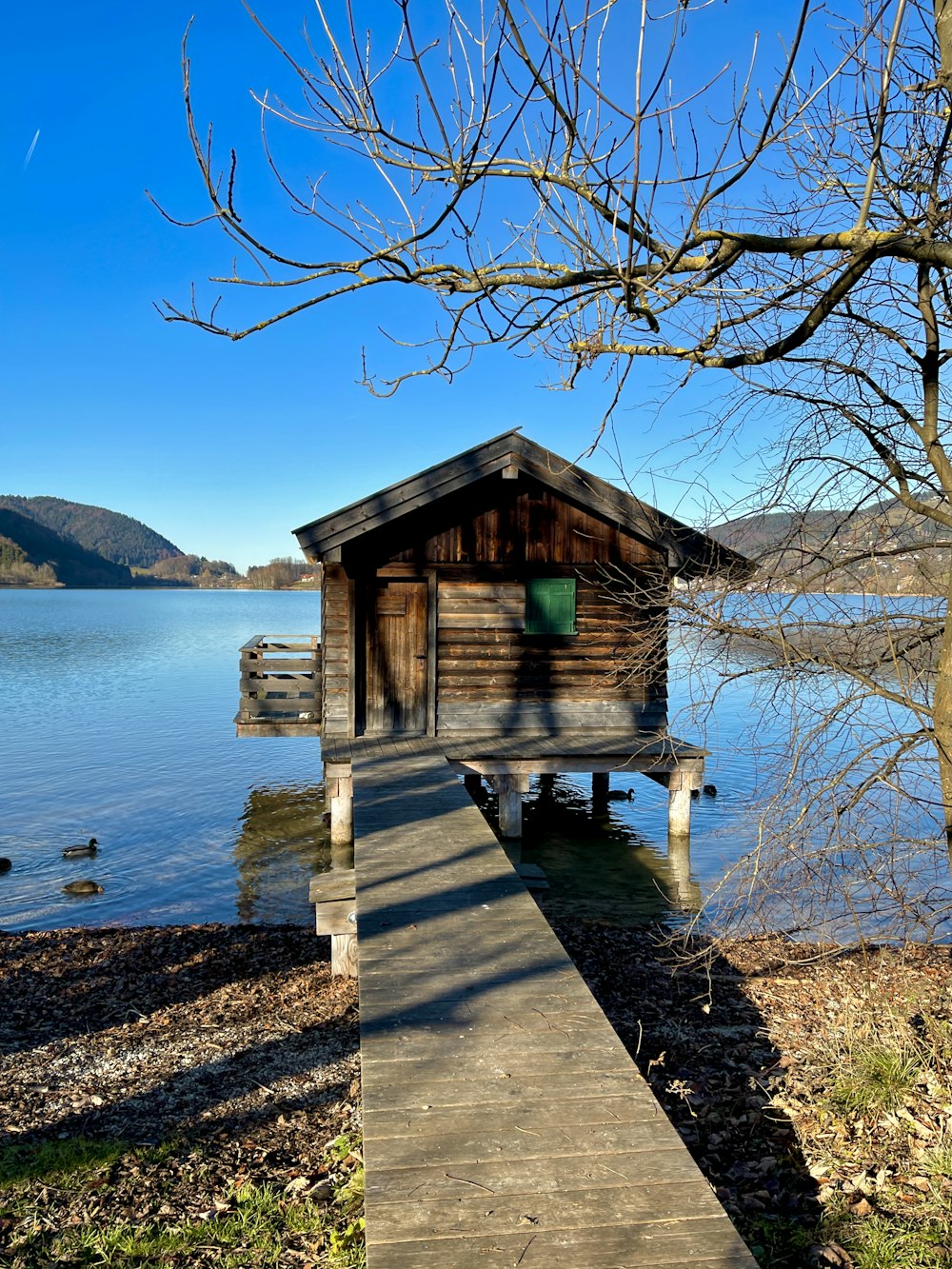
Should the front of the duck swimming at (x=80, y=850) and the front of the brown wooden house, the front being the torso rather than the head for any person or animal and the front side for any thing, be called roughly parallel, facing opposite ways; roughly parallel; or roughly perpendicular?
roughly perpendicular

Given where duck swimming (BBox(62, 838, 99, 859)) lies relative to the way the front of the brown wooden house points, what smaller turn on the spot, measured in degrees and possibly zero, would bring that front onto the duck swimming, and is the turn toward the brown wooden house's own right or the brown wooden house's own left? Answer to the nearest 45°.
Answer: approximately 90° to the brown wooden house's own right

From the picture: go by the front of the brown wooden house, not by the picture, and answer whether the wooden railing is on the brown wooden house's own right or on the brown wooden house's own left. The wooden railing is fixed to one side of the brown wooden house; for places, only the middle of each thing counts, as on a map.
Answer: on the brown wooden house's own right

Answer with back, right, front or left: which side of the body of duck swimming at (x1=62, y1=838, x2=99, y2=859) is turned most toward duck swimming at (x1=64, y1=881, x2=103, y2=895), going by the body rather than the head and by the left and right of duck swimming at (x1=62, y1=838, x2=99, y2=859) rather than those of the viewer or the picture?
right

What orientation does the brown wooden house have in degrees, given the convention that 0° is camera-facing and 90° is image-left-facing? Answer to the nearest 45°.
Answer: approximately 0°

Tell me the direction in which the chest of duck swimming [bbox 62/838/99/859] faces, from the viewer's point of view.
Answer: to the viewer's right

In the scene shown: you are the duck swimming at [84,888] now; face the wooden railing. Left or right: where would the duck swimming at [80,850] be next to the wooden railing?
left

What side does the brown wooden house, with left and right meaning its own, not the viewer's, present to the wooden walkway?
front

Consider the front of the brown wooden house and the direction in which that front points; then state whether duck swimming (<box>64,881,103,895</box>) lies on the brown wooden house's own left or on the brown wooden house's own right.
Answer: on the brown wooden house's own right

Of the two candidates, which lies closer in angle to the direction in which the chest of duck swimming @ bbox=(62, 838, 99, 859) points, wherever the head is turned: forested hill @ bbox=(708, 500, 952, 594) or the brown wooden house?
the brown wooden house
